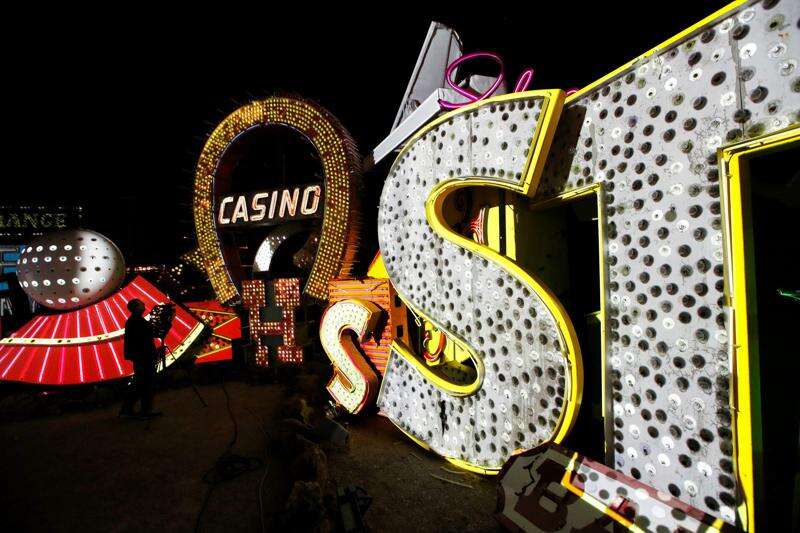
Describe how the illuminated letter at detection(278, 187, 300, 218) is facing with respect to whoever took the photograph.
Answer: facing the viewer

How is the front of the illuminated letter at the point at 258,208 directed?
toward the camera

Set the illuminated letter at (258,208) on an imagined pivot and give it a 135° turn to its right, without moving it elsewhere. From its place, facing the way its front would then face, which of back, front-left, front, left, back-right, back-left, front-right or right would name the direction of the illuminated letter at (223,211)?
front

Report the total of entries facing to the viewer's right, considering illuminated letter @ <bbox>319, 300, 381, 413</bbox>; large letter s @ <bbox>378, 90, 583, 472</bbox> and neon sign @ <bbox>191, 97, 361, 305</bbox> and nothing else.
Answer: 0

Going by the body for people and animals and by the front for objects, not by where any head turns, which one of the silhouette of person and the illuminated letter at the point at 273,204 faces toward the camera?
the illuminated letter

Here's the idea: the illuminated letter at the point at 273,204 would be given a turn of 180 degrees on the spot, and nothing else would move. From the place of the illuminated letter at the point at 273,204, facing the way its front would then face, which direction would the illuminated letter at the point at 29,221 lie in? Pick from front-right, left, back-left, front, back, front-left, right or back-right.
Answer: front-left

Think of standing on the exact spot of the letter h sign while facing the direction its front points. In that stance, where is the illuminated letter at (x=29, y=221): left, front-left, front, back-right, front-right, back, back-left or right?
back-right

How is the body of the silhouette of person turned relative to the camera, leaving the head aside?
to the viewer's right

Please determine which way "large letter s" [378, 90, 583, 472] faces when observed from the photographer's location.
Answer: facing the viewer and to the left of the viewer

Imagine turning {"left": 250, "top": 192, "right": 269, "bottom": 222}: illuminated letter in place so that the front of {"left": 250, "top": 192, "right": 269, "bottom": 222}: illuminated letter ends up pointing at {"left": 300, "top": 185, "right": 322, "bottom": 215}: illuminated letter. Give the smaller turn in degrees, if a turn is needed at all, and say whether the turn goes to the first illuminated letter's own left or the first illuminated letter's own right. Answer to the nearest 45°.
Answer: approximately 45° to the first illuminated letter's own left

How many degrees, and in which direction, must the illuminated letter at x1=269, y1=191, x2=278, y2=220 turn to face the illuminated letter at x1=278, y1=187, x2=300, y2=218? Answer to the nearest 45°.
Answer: approximately 45° to its left

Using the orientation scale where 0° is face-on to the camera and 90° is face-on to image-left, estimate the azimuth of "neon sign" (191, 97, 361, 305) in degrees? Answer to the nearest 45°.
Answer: approximately 45°

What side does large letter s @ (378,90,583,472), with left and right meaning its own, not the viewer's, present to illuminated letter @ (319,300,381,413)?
right

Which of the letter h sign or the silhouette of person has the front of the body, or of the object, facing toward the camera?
the letter h sign

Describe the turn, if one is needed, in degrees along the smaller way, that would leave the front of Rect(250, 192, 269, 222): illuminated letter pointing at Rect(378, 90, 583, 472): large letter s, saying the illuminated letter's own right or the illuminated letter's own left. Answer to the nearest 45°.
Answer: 0° — it already faces it
